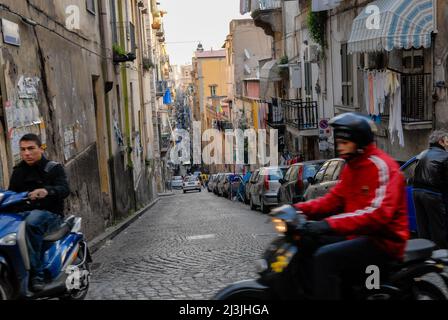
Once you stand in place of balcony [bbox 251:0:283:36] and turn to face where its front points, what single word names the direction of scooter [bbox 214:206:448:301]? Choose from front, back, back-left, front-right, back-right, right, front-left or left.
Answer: front-left

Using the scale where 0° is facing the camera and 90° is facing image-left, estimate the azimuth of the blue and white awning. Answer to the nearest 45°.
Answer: approximately 45°

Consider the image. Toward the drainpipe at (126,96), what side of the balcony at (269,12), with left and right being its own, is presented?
front

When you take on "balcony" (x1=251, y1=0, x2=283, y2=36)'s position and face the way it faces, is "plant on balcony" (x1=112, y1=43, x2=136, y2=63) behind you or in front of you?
in front

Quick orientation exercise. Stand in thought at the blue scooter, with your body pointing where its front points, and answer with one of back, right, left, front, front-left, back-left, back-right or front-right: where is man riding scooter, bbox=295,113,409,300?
left

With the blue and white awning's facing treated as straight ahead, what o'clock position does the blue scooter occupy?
The blue scooter is roughly at 11 o'clock from the blue and white awning.

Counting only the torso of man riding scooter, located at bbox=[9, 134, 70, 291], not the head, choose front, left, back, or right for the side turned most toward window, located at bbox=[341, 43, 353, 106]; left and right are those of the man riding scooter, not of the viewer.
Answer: back

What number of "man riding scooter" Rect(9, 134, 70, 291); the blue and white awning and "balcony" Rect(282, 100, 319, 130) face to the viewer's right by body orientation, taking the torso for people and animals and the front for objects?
0

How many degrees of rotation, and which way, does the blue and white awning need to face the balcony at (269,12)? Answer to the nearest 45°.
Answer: approximately 135° to its right

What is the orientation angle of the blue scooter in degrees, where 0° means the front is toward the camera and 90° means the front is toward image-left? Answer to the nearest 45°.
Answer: approximately 45°

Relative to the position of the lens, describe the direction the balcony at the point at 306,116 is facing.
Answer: facing the viewer and to the left of the viewer
